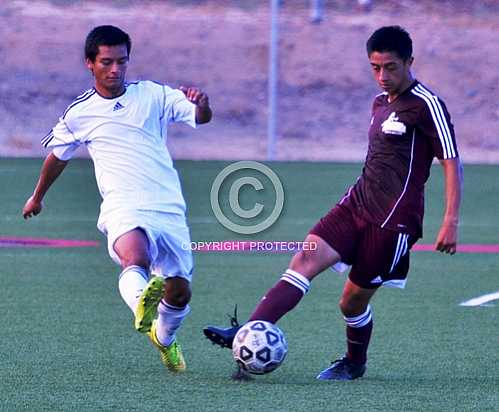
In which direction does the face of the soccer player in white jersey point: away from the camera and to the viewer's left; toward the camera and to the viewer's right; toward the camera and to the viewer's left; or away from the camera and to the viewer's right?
toward the camera and to the viewer's right

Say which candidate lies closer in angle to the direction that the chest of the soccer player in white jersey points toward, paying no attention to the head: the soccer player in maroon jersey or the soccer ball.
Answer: the soccer ball

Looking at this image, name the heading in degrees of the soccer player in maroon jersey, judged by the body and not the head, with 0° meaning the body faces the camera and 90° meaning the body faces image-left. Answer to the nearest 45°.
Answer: approximately 45°

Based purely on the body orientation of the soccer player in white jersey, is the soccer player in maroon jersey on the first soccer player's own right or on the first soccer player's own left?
on the first soccer player's own left

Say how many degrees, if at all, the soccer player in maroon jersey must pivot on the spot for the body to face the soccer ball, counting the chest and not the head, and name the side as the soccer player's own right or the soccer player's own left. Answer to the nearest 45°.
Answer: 0° — they already face it

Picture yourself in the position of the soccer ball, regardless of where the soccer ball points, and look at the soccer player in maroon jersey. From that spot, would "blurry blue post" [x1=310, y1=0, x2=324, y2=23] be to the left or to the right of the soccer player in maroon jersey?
left

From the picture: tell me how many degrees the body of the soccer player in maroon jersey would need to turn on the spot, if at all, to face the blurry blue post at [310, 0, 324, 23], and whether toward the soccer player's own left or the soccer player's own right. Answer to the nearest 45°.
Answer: approximately 135° to the soccer player's own right

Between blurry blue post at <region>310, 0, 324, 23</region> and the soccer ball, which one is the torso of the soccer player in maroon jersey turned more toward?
the soccer ball

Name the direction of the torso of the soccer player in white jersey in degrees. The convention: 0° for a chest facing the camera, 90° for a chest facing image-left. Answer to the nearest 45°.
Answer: approximately 0°

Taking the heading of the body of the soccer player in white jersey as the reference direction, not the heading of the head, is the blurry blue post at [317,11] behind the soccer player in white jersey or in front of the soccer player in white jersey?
behind
